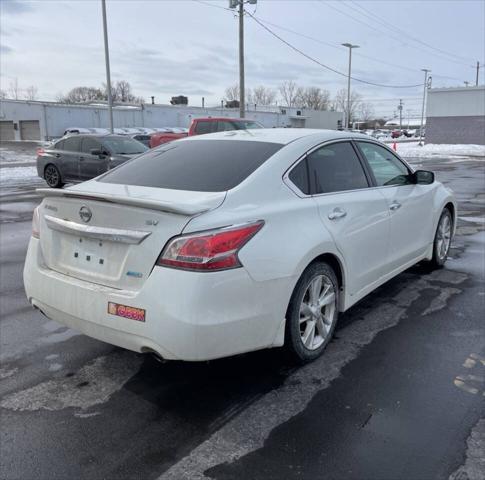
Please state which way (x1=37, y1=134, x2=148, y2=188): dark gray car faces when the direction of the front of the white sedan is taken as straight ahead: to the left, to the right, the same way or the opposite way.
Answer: to the right

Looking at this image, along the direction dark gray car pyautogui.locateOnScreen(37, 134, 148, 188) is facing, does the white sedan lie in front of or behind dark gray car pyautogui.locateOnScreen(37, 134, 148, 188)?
in front

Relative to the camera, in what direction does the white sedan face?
facing away from the viewer and to the right of the viewer

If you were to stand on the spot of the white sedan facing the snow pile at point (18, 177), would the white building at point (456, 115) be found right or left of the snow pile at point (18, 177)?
right

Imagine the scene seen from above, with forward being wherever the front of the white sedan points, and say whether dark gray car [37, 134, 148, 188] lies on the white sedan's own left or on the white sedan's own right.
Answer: on the white sedan's own left

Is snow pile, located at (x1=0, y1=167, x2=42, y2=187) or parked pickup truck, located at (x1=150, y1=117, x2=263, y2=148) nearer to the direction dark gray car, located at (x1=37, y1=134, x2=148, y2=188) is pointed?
the parked pickup truck

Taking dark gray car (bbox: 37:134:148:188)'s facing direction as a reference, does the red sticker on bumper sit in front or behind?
in front

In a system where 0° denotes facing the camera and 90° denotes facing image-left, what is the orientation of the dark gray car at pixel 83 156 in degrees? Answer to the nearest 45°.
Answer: approximately 315°

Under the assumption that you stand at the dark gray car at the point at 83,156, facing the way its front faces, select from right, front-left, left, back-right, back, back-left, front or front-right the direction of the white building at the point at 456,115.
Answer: left
